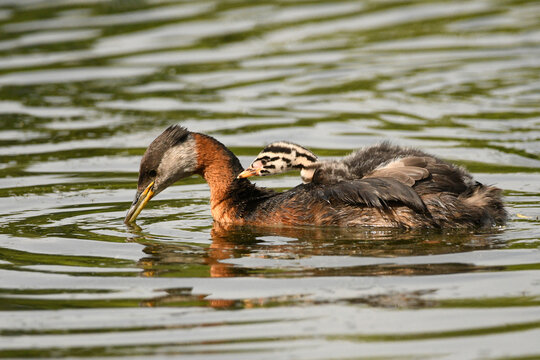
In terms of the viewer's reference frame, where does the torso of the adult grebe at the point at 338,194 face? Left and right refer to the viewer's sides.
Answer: facing to the left of the viewer

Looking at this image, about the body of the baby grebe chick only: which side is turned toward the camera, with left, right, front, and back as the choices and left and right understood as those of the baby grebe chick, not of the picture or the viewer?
left
